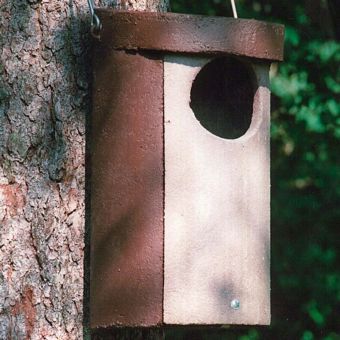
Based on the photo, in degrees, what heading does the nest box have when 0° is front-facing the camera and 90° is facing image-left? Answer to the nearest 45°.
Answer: approximately 315°
